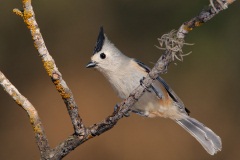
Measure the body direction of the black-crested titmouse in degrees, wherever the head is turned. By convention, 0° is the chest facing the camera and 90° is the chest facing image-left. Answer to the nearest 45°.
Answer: approximately 90°
